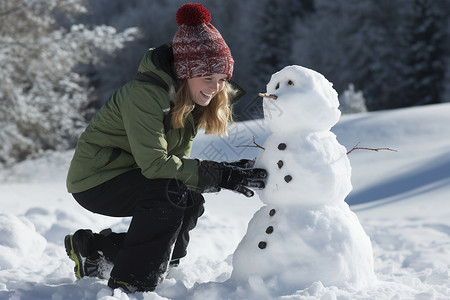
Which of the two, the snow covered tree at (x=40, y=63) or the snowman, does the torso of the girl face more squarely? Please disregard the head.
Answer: the snowman

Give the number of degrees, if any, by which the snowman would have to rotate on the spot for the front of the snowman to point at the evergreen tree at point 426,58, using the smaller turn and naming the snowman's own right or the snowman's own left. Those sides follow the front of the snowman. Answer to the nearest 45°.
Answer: approximately 135° to the snowman's own right

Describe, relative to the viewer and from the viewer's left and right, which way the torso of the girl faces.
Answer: facing to the right of the viewer

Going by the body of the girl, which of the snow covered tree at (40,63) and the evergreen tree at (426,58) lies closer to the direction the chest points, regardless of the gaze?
the evergreen tree

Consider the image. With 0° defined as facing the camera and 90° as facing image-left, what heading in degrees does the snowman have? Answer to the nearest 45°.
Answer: approximately 45°

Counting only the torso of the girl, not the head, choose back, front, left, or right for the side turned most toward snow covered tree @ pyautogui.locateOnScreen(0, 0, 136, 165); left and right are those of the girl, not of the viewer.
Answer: left

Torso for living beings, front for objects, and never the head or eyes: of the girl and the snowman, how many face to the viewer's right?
1

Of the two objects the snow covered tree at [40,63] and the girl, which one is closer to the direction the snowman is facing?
the girl

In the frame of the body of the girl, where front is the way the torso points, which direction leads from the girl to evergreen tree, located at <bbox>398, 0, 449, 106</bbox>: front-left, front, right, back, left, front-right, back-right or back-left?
front-left
